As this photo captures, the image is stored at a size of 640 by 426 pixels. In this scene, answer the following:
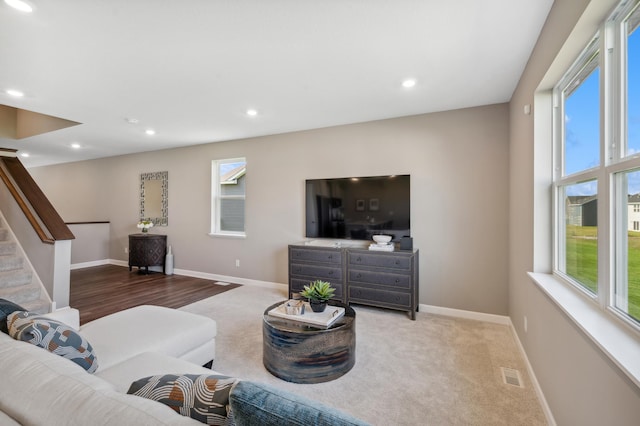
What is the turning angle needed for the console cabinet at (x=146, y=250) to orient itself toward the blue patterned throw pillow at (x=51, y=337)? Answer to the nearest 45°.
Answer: approximately 45° to its left

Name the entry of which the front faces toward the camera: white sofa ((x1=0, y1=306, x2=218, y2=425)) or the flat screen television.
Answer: the flat screen television

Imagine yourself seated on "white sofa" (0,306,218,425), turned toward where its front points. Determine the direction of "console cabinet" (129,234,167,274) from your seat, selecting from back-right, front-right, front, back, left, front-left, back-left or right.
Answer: front-left

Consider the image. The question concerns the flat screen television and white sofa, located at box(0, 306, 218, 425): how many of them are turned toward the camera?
1

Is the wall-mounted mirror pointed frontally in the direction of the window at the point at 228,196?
no

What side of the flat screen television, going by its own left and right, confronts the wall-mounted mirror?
right

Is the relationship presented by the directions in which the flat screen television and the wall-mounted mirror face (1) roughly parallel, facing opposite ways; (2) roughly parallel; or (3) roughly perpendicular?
roughly parallel

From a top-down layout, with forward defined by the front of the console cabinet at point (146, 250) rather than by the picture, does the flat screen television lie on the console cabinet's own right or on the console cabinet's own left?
on the console cabinet's own left

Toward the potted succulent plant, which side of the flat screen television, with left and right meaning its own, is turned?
front

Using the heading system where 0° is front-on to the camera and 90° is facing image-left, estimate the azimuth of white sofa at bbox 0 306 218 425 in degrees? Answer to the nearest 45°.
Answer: approximately 225°

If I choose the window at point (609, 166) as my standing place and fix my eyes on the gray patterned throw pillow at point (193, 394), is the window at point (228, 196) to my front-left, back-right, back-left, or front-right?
front-right

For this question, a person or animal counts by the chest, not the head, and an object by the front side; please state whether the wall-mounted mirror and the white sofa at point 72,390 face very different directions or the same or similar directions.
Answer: very different directions

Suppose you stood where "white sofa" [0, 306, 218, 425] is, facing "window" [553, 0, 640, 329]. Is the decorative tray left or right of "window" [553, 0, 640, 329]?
left

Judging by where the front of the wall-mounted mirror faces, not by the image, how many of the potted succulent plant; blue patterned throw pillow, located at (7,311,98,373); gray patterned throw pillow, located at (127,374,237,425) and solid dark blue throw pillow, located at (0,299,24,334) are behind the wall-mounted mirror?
0

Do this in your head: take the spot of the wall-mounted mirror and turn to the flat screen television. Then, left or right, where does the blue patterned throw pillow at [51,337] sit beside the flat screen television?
right

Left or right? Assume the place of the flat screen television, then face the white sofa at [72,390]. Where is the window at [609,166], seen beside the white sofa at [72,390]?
left

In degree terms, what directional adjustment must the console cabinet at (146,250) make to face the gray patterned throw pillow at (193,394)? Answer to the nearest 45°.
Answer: approximately 45° to its left

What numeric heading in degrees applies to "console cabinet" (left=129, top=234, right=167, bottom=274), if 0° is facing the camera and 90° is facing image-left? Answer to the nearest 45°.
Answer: approximately 45°

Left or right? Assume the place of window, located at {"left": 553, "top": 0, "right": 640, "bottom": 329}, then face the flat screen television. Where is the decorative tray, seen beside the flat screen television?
left

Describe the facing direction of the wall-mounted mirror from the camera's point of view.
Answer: facing the viewer and to the left of the viewer

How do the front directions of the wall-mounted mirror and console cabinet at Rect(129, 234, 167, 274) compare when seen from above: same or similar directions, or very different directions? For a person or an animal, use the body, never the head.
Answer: same or similar directions

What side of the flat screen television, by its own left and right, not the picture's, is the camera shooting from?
front

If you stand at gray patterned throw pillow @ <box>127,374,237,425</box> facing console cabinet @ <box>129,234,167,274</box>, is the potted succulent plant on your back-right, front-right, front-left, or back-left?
front-right
